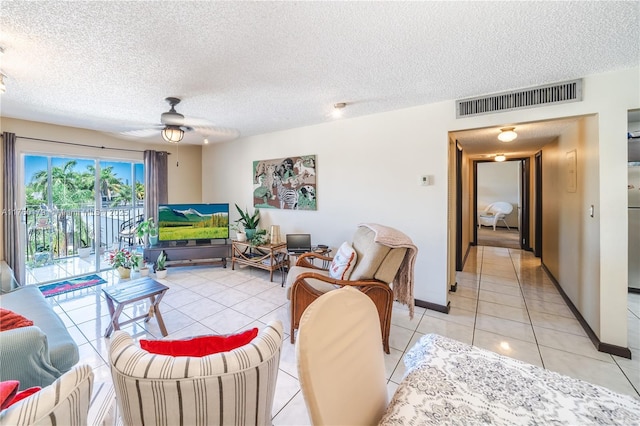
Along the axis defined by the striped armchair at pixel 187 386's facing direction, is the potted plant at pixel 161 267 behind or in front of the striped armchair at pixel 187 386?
in front

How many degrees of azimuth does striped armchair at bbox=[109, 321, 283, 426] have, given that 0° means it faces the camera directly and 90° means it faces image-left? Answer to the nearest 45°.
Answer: approximately 180°

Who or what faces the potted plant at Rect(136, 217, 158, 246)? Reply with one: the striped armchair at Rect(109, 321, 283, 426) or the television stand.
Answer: the striped armchair

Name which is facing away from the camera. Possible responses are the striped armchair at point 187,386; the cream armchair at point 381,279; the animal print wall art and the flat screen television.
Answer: the striped armchair

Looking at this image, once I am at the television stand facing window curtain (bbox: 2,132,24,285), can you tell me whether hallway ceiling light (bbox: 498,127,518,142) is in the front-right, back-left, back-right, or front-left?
back-left

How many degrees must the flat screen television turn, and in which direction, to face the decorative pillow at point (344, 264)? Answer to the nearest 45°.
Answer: approximately 45° to its left

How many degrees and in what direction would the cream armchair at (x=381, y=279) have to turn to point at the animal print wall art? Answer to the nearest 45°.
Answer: approximately 45° to its right

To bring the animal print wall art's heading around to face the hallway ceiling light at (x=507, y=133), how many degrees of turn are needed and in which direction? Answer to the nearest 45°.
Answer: approximately 90° to its left

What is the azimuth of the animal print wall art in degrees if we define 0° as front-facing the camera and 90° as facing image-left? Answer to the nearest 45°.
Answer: approximately 45°

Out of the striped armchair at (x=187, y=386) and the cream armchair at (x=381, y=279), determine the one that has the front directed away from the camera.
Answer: the striped armchair

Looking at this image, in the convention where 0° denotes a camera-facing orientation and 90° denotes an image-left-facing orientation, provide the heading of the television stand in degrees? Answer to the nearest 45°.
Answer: approximately 0°

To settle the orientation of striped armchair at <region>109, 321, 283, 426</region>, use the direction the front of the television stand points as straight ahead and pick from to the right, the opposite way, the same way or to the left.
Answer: the opposite way

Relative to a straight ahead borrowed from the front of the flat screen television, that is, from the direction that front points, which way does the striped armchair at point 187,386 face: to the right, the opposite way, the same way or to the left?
the opposite way

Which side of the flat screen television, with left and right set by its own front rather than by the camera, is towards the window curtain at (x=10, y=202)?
right
